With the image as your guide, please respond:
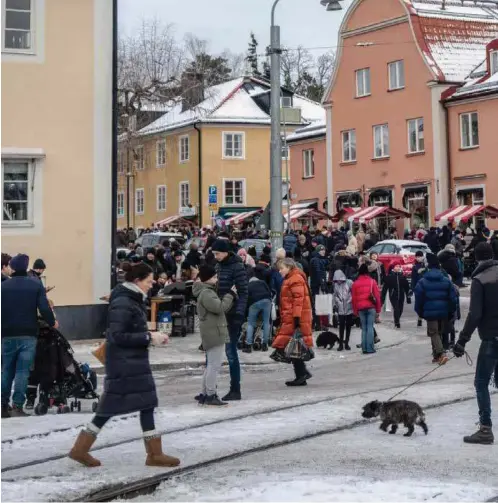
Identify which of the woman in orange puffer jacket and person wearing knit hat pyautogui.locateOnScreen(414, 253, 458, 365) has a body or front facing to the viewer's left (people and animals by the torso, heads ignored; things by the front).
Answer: the woman in orange puffer jacket

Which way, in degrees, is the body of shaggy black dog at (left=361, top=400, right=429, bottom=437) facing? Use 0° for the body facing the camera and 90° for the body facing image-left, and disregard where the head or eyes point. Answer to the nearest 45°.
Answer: approximately 90°

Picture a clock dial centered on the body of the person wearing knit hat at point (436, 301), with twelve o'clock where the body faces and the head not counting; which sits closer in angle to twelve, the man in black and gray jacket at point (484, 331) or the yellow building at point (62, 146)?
the yellow building

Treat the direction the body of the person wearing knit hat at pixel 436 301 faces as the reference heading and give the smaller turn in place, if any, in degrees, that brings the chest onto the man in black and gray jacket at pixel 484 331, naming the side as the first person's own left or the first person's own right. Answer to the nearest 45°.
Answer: approximately 180°

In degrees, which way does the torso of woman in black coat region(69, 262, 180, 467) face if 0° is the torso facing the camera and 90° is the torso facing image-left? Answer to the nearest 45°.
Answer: approximately 270°

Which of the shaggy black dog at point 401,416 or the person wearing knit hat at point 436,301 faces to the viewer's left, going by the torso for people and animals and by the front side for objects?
the shaggy black dog

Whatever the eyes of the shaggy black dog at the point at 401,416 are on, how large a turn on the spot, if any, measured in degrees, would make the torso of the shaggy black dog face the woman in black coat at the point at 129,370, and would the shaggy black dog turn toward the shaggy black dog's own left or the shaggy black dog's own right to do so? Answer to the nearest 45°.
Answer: approximately 45° to the shaggy black dog's own left

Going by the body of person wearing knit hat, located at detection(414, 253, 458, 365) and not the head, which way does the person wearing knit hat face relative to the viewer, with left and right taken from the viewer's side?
facing away from the viewer

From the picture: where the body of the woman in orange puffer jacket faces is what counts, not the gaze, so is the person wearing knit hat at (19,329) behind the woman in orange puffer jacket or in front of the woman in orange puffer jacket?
in front

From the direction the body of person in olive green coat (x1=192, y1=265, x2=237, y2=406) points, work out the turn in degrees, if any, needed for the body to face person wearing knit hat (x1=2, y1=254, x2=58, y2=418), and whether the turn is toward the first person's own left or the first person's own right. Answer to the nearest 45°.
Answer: approximately 180°
